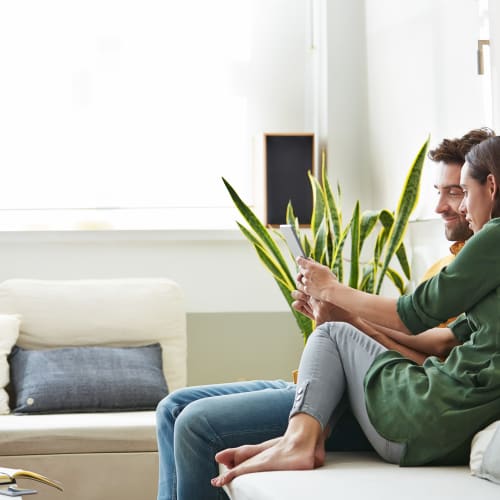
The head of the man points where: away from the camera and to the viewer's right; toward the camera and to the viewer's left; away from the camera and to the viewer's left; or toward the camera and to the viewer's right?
toward the camera and to the viewer's left

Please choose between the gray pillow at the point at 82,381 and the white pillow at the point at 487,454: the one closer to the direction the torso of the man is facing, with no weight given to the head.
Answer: the gray pillow

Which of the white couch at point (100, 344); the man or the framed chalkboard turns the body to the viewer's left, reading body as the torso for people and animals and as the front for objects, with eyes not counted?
the man

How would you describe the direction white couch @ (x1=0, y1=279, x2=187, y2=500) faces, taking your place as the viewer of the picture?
facing the viewer

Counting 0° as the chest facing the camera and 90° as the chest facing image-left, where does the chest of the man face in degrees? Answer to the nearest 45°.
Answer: approximately 90°

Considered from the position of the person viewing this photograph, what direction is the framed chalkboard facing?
facing the viewer

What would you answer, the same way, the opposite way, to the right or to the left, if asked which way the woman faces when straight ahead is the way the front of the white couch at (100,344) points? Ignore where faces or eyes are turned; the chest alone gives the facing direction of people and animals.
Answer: to the right

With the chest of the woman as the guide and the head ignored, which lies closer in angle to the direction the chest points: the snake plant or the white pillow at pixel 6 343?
the white pillow

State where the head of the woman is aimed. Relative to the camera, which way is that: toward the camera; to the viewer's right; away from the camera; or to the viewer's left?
to the viewer's left

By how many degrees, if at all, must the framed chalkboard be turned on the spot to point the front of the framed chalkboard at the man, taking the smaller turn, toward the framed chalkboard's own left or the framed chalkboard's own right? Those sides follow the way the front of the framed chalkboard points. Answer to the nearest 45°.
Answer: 0° — it already faces them

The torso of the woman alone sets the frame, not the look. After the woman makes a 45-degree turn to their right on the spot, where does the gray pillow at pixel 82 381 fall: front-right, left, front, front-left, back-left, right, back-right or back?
front

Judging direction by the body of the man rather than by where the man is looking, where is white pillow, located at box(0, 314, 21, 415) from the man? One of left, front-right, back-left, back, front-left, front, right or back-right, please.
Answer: front-right

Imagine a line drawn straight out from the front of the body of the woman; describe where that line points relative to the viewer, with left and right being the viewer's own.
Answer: facing to the left of the viewer
